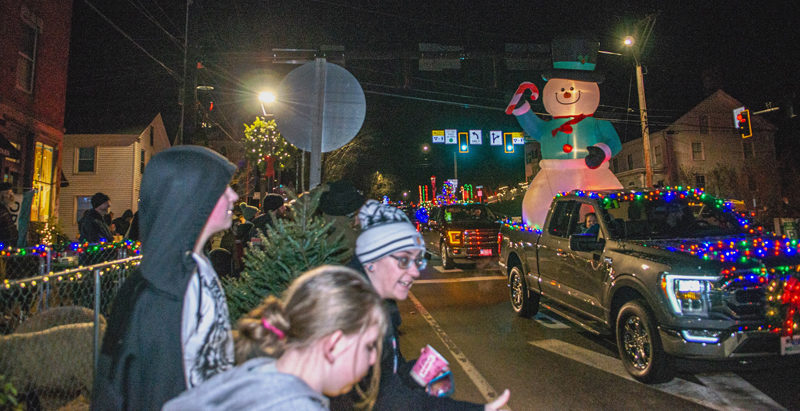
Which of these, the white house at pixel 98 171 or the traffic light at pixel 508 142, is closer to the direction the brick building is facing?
the traffic light

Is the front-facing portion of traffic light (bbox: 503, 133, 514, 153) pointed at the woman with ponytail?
yes

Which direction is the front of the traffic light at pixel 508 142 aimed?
toward the camera

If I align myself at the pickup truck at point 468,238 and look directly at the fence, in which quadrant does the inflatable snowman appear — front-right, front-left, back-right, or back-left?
front-left

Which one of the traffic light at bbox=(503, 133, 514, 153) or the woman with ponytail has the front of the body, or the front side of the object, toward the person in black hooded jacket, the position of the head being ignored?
the traffic light

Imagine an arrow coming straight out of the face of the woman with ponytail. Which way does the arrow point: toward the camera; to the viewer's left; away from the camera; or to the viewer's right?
to the viewer's right

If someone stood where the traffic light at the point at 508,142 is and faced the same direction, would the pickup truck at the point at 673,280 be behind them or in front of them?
in front

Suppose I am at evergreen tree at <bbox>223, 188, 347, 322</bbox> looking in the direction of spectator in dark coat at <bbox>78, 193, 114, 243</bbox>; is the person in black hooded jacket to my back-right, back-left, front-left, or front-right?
back-left

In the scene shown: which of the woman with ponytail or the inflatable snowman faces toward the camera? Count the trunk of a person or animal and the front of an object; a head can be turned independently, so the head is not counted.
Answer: the inflatable snowman

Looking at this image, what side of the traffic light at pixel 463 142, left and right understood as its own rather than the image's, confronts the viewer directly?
front

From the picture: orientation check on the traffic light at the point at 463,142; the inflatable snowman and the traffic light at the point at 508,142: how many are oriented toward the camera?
3

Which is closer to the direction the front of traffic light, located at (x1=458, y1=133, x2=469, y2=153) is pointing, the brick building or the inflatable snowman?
the inflatable snowman

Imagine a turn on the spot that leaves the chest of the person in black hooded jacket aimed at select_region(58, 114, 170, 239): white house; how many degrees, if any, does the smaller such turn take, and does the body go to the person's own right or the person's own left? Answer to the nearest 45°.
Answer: approximately 90° to the person's own left
